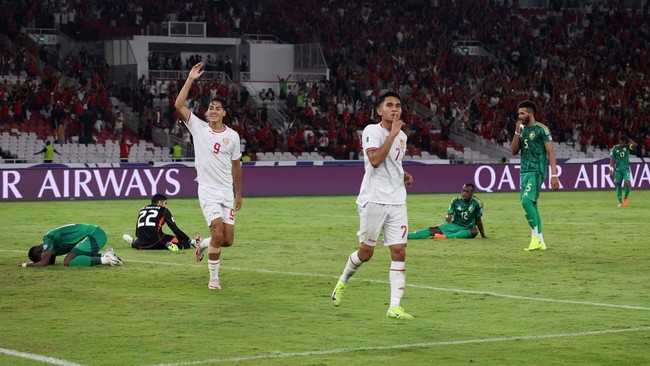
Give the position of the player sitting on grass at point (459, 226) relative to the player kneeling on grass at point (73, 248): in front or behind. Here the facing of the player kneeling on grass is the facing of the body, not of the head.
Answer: behind

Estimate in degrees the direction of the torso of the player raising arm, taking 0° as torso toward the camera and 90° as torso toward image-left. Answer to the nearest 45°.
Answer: approximately 0°

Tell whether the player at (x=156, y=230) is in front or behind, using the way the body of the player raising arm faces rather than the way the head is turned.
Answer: behind

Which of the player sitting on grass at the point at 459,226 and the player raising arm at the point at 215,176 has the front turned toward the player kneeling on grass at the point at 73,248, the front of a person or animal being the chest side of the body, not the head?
the player sitting on grass

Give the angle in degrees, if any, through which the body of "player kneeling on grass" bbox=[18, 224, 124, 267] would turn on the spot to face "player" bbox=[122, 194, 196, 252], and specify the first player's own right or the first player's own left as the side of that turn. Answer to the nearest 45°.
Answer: approximately 135° to the first player's own right

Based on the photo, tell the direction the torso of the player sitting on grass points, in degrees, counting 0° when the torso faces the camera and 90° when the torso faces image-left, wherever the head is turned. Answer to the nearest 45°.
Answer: approximately 45°

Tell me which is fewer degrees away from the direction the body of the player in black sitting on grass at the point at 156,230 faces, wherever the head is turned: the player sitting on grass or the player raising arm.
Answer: the player sitting on grass

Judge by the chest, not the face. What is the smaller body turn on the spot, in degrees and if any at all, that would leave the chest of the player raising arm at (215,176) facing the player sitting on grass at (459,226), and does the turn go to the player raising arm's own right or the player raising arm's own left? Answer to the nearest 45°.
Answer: approximately 135° to the player raising arm's own left

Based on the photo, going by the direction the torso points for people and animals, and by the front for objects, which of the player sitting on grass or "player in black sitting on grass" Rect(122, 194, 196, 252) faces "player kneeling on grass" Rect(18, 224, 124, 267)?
the player sitting on grass

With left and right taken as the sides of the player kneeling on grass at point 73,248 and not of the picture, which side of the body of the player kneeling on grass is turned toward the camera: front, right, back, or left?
left

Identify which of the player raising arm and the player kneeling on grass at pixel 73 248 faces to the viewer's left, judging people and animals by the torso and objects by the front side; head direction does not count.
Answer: the player kneeling on grass

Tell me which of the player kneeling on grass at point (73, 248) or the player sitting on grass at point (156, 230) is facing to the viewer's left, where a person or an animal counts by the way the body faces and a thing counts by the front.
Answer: the player kneeling on grass at point (73, 248)
